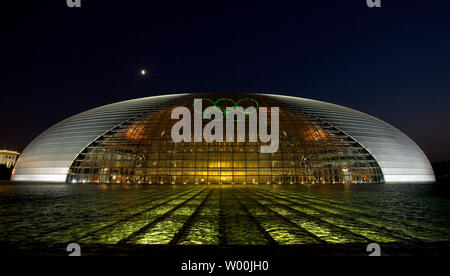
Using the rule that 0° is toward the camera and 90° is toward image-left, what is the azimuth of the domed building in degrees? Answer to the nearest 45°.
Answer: approximately 0°
